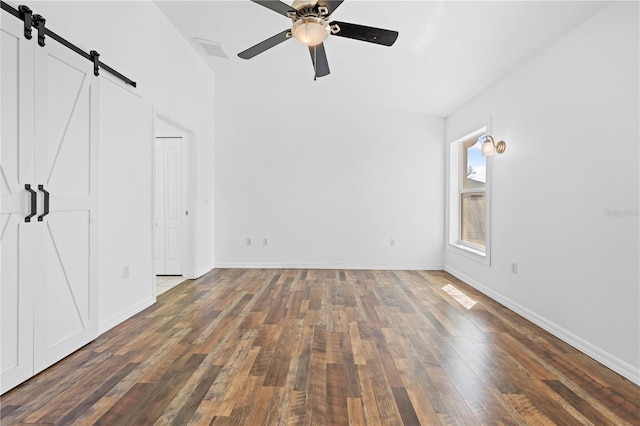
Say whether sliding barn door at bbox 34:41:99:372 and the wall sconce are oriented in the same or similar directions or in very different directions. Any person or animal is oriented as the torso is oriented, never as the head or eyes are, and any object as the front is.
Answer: very different directions

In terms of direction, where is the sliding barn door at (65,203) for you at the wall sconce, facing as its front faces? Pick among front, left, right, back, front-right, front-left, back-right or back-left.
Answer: front

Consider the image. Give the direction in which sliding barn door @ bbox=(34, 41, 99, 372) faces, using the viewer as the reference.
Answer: facing the viewer and to the right of the viewer

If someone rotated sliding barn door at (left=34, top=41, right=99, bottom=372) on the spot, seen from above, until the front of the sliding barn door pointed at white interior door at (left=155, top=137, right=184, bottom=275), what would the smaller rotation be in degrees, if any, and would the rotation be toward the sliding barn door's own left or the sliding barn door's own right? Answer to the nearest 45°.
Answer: approximately 90° to the sliding barn door's own left

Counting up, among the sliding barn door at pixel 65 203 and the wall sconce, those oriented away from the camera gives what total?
0

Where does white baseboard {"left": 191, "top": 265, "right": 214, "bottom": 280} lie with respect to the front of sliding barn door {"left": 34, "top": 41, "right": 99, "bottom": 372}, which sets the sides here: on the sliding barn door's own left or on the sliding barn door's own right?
on the sliding barn door's own left

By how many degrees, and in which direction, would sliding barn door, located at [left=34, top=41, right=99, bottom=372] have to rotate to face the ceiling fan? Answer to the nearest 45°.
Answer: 0° — it already faces it

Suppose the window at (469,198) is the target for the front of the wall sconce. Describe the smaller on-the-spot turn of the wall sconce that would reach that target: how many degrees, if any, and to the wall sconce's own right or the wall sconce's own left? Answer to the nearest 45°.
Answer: approximately 135° to the wall sconce's own right

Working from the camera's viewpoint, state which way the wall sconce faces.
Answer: facing the viewer and to the left of the viewer

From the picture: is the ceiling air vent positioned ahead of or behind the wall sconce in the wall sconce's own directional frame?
ahead
